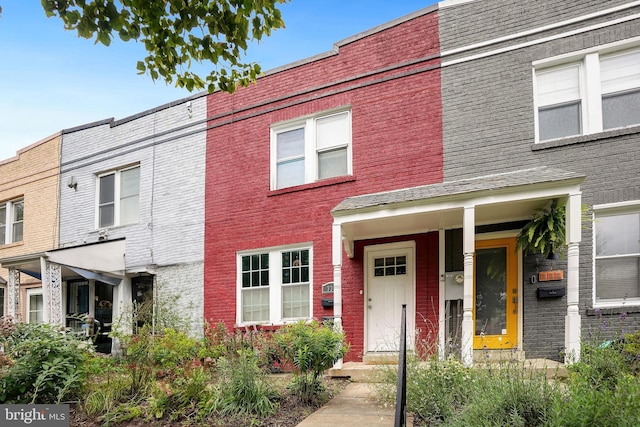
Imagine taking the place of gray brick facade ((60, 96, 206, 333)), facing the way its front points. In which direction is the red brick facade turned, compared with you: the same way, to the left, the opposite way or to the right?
the same way

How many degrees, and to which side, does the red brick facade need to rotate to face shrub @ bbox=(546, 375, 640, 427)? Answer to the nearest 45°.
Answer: approximately 45° to its left

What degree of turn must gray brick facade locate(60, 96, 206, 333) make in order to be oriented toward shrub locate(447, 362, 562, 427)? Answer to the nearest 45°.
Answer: approximately 45° to its left

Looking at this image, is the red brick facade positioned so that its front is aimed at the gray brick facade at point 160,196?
no

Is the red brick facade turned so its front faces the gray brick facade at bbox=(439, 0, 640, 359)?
no

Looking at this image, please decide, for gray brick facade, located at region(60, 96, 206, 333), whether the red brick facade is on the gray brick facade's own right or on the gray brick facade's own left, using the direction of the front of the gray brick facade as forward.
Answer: on the gray brick facade's own left

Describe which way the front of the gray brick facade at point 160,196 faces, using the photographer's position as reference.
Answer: facing the viewer and to the left of the viewer

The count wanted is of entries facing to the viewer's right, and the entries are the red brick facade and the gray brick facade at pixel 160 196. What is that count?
0

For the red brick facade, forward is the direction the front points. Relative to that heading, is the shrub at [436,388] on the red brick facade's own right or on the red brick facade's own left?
on the red brick facade's own left

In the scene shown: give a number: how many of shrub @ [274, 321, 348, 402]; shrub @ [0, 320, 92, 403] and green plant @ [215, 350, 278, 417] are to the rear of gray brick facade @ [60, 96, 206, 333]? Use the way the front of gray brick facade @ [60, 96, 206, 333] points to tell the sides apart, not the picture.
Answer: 0

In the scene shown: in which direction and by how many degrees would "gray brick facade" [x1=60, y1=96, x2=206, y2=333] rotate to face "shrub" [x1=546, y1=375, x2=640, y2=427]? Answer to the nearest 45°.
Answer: approximately 45° to its left

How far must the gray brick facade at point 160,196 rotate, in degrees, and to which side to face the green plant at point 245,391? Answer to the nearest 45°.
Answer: approximately 45° to its left

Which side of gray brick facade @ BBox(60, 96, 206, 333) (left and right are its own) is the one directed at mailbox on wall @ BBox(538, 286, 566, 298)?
left

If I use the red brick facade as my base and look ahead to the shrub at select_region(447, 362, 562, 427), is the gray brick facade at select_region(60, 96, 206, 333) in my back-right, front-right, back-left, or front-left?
back-right
